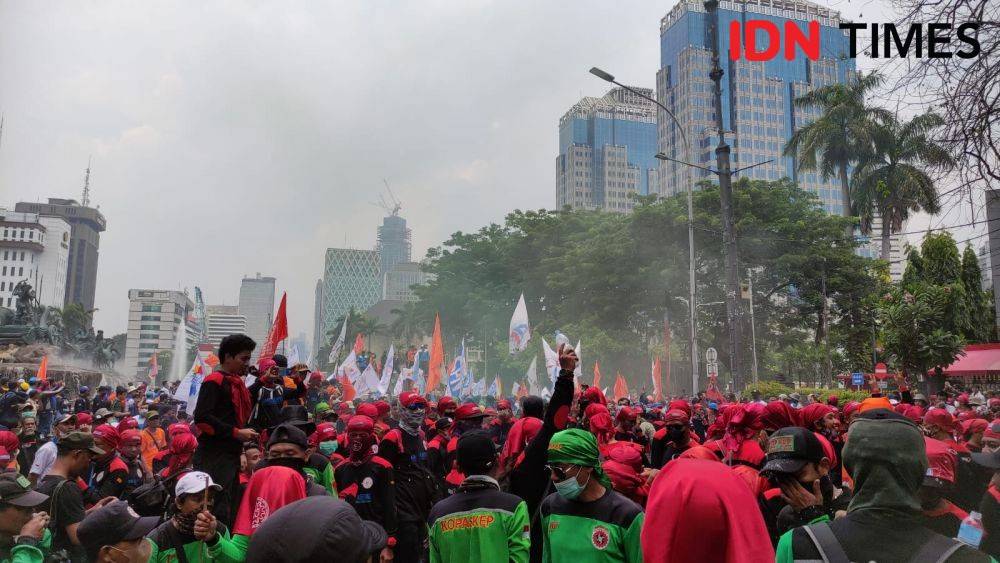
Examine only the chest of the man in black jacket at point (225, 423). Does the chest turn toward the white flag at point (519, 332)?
no

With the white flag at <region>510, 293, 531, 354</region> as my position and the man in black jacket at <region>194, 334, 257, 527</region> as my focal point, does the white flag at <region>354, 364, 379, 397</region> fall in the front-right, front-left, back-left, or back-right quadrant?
front-right

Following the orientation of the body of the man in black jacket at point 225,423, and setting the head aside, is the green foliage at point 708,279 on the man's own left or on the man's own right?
on the man's own left

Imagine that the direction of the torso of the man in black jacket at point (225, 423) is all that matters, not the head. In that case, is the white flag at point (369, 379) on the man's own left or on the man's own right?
on the man's own left

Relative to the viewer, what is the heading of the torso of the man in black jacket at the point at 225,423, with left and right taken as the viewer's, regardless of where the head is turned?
facing to the right of the viewer

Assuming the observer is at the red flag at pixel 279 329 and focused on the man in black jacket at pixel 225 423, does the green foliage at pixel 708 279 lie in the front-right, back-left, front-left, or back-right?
back-left

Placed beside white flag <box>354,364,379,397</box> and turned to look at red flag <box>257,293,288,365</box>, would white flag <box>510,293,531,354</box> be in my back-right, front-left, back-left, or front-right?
back-left
